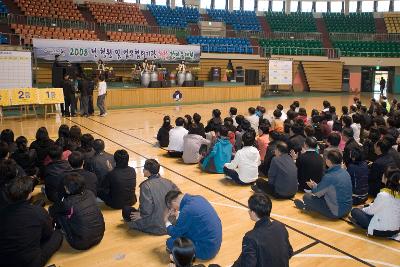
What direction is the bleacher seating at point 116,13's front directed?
toward the camera

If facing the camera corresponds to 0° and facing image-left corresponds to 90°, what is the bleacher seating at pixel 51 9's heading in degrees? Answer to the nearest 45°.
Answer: approximately 315°

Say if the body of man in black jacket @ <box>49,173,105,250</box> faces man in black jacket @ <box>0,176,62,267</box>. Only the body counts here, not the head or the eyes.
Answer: no

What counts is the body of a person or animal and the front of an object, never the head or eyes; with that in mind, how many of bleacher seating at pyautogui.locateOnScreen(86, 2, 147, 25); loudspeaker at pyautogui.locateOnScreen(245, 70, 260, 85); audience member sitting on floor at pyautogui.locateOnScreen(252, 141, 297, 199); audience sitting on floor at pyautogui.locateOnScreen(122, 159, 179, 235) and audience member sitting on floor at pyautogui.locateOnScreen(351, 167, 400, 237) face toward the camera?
2

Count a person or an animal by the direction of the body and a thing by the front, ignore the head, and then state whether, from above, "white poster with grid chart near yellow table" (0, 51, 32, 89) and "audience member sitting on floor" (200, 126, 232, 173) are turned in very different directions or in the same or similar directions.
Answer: very different directions

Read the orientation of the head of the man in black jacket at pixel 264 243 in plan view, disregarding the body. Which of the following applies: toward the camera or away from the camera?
away from the camera

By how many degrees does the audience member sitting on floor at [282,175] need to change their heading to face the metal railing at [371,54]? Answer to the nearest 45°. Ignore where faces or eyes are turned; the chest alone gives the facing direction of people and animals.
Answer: approximately 45° to their right

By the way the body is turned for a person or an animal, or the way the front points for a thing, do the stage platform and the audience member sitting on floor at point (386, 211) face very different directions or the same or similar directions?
very different directions

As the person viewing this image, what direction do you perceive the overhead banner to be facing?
facing the viewer and to the right of the viewer

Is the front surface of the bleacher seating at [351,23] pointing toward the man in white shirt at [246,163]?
yes

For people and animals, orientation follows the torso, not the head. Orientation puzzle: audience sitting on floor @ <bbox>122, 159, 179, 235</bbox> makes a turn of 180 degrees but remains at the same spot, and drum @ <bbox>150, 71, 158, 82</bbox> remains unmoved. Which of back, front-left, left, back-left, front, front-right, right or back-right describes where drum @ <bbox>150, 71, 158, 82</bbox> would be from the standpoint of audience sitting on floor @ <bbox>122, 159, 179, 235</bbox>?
back-left

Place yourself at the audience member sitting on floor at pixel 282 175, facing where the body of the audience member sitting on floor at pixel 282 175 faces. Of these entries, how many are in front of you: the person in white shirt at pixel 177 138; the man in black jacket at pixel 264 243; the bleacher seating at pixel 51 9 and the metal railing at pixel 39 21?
3

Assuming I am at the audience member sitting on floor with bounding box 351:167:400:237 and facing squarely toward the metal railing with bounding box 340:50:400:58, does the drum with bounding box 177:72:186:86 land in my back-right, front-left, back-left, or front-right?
front-left

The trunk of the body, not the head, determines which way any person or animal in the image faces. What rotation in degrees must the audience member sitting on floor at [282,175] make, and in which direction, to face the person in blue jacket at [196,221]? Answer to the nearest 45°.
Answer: approximately 135° to their left

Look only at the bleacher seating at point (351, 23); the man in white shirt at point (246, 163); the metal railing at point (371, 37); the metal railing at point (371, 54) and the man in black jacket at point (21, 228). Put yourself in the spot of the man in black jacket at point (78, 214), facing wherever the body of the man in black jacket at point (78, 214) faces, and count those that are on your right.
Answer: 4

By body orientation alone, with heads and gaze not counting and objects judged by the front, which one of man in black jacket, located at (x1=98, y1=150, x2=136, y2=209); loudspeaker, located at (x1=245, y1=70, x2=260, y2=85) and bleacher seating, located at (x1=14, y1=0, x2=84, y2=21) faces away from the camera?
the man in black jacket

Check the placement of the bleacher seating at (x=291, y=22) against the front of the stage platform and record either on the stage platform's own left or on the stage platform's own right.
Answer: on the stage platform's own left

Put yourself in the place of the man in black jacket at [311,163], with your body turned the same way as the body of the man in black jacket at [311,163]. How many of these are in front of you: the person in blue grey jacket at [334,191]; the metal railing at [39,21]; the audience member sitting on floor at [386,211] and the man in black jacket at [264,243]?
1
